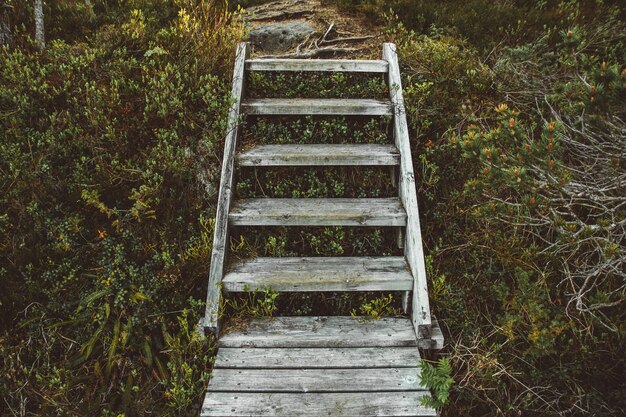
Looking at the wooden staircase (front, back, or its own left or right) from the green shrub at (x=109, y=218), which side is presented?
right

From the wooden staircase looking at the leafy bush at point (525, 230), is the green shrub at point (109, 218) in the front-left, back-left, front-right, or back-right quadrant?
back-left

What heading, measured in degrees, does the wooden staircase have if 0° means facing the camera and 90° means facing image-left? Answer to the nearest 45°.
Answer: approximately 0°

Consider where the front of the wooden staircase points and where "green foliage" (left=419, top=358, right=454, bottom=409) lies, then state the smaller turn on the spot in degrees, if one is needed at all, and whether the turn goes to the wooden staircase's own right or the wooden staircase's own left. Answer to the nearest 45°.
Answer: approximately 45° to the wooden staircase's own left

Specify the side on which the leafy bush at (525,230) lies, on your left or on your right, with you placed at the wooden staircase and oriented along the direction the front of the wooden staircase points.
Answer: on your left

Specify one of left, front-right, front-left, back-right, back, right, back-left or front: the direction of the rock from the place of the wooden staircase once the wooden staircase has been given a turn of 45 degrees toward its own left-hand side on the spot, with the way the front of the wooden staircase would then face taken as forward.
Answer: back-left

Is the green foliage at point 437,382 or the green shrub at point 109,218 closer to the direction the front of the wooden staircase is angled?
the green foliage
